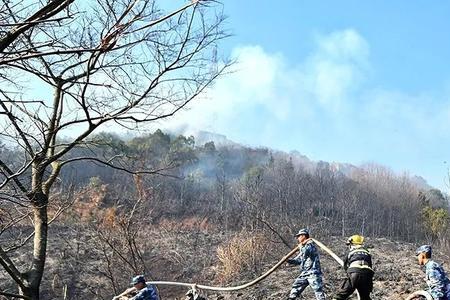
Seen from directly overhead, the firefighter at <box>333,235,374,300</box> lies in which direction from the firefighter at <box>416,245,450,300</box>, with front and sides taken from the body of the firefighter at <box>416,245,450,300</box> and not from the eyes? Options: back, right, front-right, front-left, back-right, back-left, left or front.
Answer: front

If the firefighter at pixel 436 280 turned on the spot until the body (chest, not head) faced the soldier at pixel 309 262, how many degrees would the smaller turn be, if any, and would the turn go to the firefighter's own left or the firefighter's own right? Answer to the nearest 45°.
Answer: approximately 45° to the firefighter's own right

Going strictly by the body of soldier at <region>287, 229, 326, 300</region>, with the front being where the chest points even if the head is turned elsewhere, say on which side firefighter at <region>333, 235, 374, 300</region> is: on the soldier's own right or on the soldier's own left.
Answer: on the soldier's own left

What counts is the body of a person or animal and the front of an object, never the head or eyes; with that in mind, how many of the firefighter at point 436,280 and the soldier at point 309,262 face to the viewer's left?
2

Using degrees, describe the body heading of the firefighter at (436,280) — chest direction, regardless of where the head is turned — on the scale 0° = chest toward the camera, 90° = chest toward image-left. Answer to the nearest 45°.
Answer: approximately 90°

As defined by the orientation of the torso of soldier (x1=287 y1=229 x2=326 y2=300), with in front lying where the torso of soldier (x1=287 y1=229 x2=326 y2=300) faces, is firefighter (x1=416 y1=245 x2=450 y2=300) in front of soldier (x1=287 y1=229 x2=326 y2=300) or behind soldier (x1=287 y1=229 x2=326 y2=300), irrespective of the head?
behind

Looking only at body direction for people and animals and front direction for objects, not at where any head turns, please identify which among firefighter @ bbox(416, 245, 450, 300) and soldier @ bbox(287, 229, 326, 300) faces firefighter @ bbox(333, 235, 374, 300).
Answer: firefighter @ bbox(416, 245, 450, 300)

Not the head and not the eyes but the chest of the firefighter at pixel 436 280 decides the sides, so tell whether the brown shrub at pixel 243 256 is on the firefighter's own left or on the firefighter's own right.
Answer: on the firefighter's own right

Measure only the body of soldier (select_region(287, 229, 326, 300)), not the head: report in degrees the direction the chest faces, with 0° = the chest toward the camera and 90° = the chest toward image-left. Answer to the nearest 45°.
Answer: approximately 90°
